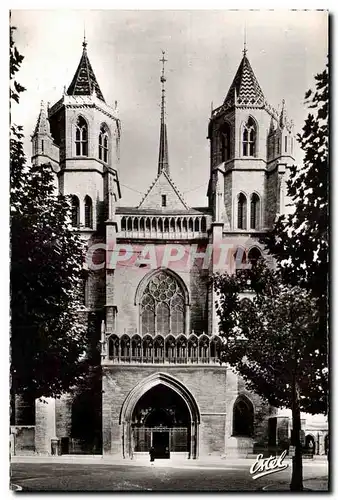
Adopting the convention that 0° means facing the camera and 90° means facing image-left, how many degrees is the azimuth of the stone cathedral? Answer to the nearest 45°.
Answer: approximately 0°
